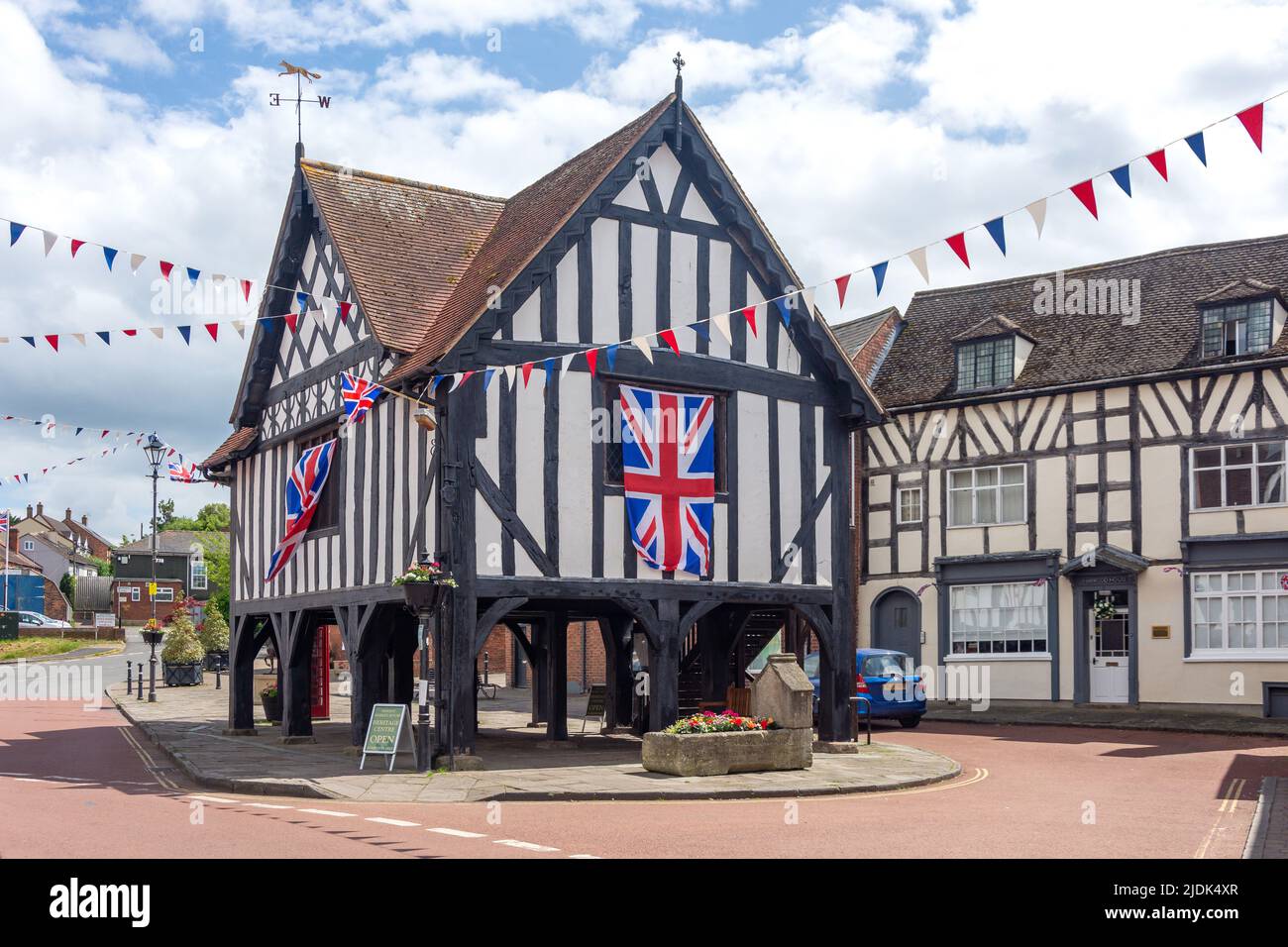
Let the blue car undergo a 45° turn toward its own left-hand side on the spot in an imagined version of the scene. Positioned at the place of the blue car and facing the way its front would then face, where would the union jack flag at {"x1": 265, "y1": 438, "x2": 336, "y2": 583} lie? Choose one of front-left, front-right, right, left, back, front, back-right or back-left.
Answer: front-left

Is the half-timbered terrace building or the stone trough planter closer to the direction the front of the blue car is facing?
the half-timbered terrace building

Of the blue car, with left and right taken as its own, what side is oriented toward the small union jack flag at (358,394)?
left

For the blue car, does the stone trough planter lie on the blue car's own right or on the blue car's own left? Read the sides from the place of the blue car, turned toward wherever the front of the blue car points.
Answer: on the blue car's own left

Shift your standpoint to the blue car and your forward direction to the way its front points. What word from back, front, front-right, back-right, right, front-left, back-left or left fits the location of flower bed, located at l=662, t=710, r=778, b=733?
back-left

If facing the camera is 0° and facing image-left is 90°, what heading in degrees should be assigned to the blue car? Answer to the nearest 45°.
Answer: approximately 135°
